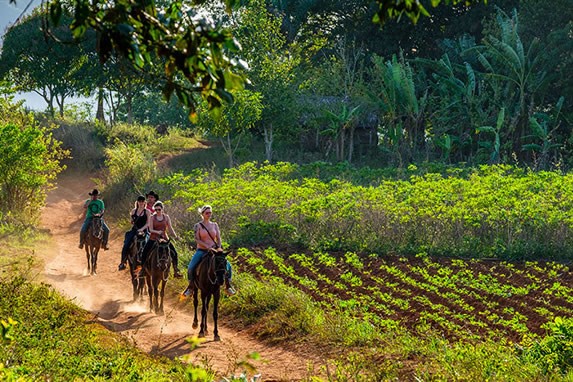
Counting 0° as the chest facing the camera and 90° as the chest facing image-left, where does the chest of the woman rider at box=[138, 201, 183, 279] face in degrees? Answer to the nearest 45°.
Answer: approximately 0°

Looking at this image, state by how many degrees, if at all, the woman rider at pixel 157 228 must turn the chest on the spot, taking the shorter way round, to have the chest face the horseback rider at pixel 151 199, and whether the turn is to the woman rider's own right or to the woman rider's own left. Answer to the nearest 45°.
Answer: approximately 180°

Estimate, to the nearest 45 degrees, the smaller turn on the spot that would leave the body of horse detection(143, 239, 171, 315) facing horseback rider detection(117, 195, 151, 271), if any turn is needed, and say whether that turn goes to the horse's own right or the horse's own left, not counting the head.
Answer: approximately 180°

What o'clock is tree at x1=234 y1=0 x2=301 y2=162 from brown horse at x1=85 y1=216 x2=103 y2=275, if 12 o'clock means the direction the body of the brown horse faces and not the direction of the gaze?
The tree is roughly at 7 o'clock from the brown horse.

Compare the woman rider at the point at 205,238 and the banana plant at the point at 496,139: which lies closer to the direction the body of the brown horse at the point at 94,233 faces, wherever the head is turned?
the woman rider
